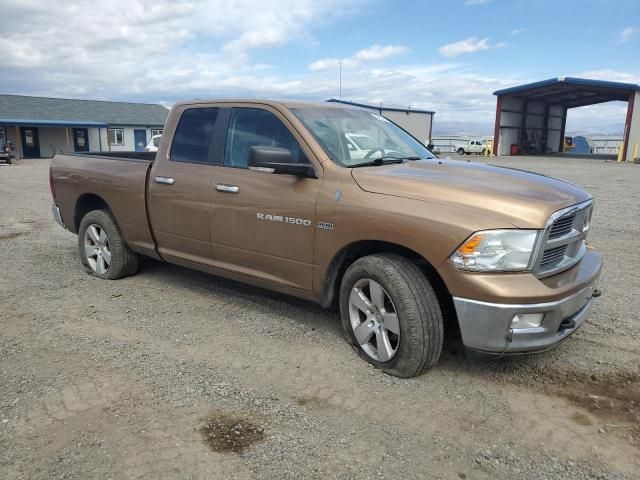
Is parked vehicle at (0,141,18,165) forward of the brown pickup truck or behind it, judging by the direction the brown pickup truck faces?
behind

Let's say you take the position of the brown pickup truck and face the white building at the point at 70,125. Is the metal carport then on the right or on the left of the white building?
right

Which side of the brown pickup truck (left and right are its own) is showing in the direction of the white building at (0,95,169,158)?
back

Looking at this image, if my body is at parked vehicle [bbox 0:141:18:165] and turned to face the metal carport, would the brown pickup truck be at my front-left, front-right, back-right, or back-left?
front-right

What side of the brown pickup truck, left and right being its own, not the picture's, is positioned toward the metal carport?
left

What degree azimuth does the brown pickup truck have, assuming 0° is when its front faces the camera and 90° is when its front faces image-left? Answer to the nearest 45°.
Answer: approximately 315°

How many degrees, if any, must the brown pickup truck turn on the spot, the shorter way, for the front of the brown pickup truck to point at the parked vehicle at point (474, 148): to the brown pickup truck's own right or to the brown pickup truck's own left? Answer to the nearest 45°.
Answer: approximately 135° to the brown pickup truck's own left
